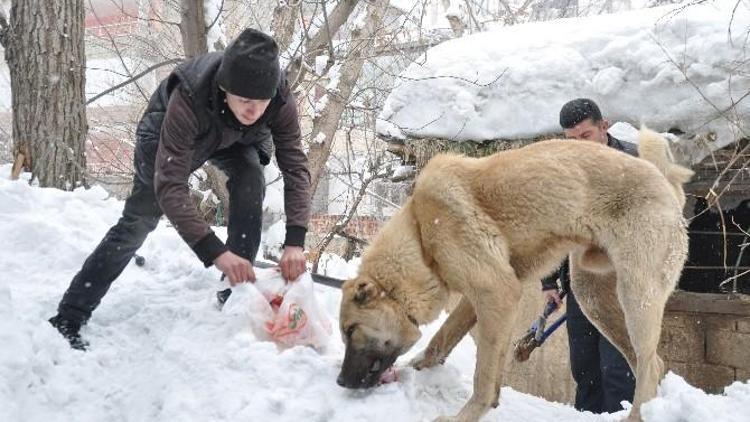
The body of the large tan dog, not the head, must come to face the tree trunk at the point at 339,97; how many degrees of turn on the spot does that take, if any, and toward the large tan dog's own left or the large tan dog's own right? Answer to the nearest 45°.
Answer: approximately 45° to the large tan dog's own right

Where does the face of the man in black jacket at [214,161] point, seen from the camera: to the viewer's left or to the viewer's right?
to the viewer's right

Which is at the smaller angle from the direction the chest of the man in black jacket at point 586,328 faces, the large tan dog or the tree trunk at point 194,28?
the large tan dog

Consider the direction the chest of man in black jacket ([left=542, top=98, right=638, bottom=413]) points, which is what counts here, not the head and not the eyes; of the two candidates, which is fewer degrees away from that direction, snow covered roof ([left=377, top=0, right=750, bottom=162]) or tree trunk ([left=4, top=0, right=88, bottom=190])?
the tree trunk

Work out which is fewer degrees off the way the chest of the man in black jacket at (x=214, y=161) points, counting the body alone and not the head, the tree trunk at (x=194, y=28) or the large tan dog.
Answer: the large tan dog

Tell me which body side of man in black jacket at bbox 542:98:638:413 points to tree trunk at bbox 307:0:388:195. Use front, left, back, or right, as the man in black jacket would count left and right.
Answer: right

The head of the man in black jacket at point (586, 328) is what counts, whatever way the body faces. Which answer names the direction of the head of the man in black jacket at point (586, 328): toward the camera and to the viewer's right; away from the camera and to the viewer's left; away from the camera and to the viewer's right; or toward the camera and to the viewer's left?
toward the camera and to the viewer's left

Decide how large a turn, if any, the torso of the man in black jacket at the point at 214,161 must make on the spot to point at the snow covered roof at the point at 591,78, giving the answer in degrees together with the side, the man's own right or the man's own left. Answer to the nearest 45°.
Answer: approximately 90° to the man's own left

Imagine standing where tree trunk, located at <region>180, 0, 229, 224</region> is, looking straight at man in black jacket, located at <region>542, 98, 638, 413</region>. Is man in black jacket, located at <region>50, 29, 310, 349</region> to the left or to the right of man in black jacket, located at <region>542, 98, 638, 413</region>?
right

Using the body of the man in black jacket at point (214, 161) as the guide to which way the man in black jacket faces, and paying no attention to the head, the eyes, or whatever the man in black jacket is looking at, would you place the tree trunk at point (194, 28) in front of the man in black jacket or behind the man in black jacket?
behind

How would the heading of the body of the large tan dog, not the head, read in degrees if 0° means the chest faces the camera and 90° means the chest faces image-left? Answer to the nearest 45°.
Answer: approximately 90°

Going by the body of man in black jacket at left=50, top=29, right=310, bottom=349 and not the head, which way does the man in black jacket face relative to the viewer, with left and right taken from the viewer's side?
facing the viewer and to the right of the viewer

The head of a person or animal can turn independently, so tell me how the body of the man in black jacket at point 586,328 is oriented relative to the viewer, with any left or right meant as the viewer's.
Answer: facing the viewer and to the left of the viewer

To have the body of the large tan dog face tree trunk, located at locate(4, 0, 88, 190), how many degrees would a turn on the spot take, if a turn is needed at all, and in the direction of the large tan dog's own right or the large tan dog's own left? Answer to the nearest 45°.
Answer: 0° — it already faces it

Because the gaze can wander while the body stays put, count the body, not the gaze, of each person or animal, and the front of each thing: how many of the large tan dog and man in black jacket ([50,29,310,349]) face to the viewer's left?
1
